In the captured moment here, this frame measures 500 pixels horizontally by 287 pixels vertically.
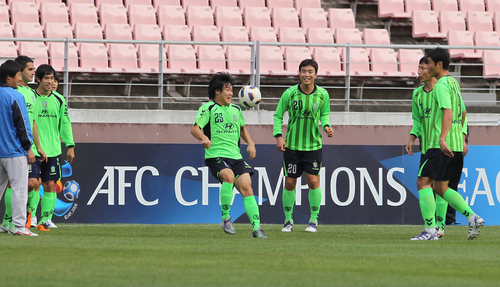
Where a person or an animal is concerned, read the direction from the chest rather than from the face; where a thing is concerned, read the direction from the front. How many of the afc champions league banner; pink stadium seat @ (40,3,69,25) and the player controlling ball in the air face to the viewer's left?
0

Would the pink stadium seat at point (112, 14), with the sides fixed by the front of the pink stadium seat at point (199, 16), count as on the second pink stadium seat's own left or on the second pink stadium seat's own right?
on the second pink stadium seat's own right

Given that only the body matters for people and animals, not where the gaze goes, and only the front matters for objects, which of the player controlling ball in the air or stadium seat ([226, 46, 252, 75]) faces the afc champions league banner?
the stadium seat

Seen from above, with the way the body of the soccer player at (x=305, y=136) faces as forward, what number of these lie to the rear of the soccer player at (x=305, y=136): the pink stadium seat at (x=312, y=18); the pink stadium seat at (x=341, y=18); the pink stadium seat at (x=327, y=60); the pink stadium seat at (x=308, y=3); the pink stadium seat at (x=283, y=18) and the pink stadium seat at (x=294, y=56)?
6

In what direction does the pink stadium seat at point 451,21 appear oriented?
toward the camera

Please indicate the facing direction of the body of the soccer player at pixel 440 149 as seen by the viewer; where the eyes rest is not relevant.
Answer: to the viewer's left

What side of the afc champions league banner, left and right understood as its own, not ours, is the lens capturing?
front

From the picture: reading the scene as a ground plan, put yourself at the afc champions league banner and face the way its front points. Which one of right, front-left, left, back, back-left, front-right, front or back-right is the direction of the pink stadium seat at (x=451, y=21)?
back-left

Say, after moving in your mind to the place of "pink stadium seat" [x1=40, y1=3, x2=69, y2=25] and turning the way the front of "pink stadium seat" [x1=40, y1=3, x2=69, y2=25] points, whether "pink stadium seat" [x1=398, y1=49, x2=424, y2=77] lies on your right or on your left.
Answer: on your left

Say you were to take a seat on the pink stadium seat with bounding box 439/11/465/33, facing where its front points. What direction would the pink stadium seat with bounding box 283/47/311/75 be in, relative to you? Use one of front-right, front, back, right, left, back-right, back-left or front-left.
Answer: front-right

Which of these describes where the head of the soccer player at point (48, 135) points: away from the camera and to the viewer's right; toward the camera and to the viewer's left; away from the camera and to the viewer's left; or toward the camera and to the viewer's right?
toward the camera and to the viewer's right

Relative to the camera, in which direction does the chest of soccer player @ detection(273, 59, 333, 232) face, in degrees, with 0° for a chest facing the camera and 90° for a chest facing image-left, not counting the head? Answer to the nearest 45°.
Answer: approximately 0°
